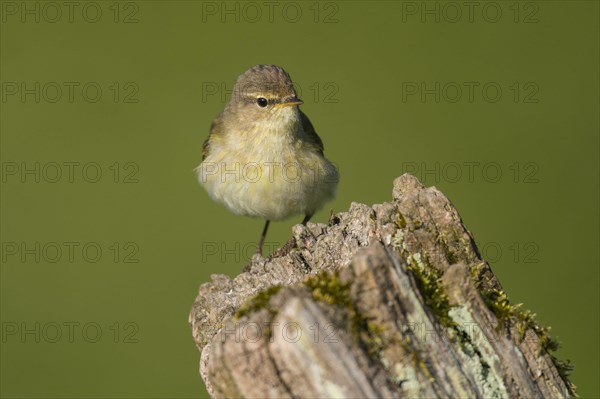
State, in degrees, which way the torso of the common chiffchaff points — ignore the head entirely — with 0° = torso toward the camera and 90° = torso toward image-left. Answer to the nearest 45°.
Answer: approximately 0°
